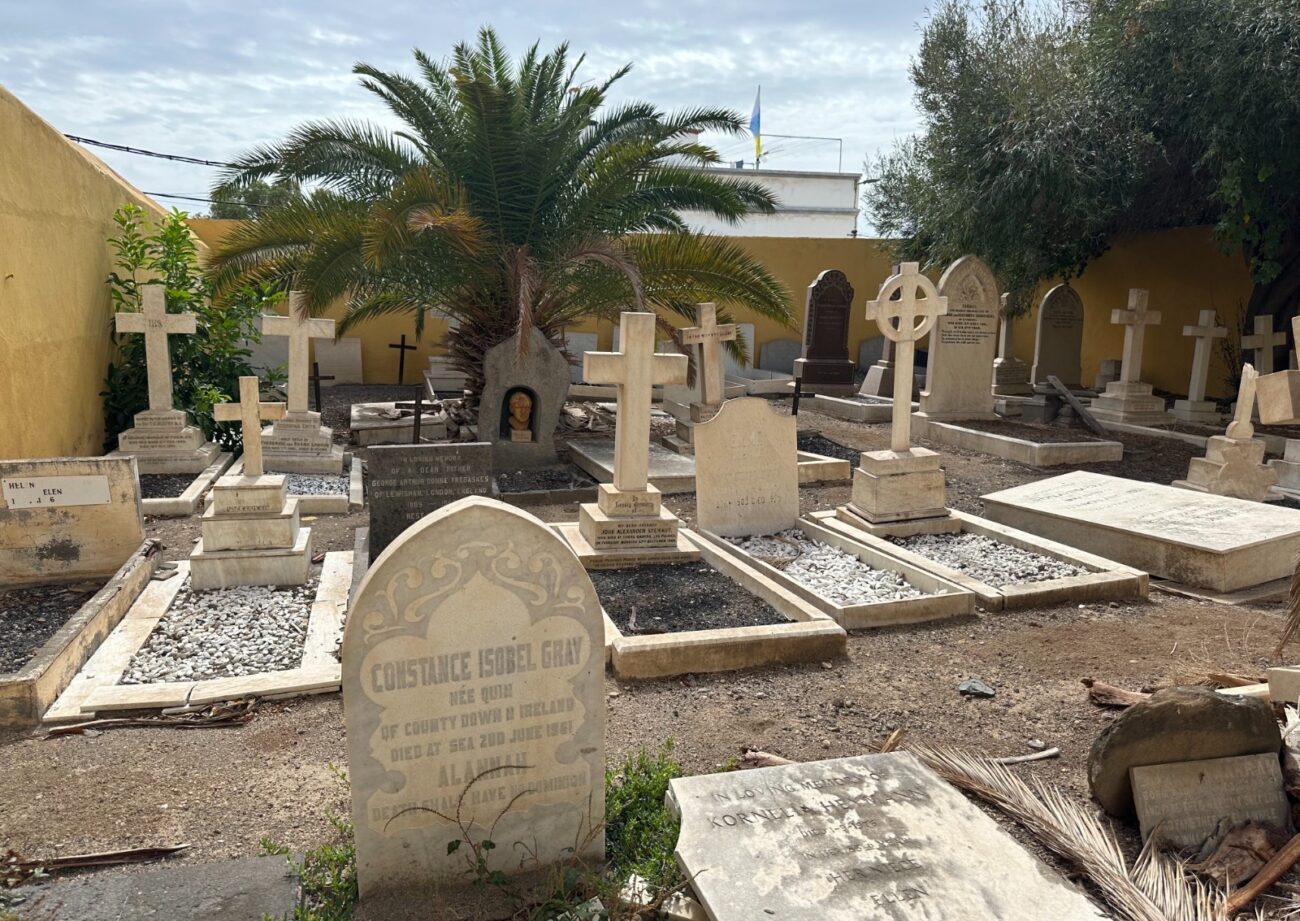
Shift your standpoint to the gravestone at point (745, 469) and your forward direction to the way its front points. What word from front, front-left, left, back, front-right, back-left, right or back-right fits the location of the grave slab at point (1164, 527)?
left

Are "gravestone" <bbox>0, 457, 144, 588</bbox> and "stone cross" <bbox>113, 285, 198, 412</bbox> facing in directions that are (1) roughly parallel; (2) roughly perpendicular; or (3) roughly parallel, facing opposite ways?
roughly parallel

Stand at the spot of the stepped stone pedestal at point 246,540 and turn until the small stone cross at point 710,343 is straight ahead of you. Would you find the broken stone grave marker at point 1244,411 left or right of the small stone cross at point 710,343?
right

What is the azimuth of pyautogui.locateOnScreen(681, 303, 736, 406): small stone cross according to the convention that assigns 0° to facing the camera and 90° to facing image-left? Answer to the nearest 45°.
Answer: approximately 0°

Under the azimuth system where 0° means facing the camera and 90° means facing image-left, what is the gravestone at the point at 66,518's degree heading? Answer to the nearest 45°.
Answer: approximately 0°

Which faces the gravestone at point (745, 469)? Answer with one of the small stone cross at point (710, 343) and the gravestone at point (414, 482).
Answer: the small stone cross

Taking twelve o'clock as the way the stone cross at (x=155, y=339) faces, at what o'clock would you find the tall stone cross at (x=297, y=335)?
The tall stone cross is roughly at 9 o'clock from the stone cross.

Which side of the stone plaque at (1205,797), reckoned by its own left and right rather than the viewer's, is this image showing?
front

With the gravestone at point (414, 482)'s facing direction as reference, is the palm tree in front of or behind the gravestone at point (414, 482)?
behind

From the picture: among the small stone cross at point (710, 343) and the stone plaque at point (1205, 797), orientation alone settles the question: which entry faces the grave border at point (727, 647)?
the small stone cross

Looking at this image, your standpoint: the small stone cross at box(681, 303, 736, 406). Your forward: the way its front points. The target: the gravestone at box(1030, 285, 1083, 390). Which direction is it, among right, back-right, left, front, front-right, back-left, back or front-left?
back-left

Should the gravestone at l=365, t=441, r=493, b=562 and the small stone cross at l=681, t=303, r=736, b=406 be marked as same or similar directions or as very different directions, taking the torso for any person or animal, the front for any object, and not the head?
same or similar directions

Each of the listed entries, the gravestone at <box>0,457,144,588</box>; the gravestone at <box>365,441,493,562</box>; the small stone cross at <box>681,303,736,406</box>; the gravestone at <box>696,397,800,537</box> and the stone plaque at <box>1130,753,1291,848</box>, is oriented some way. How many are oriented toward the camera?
5

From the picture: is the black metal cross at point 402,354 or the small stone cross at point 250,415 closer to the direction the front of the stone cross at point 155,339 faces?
the small stone cross

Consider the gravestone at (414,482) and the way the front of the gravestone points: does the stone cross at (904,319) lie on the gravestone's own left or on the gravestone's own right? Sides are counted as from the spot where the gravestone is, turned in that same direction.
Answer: on the gravestone's own left
